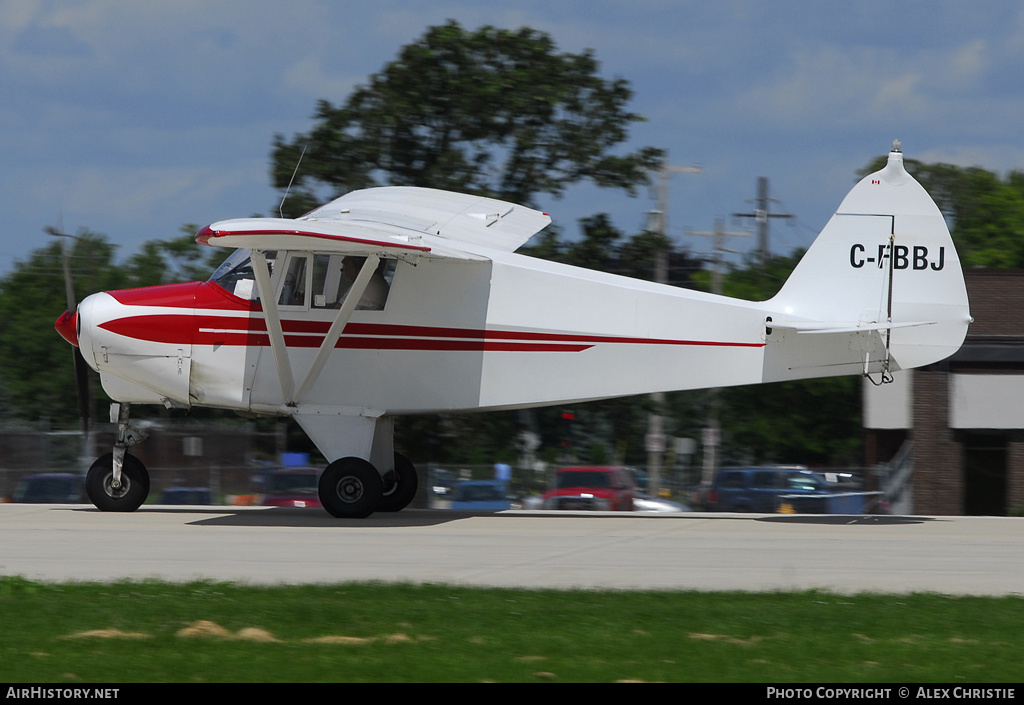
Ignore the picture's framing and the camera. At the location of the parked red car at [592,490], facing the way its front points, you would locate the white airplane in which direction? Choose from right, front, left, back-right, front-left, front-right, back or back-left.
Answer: front-left

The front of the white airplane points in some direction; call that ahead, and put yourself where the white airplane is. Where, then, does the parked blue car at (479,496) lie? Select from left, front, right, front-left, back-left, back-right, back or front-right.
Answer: right

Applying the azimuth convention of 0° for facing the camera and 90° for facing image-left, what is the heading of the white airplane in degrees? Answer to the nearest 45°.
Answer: approximately 90°

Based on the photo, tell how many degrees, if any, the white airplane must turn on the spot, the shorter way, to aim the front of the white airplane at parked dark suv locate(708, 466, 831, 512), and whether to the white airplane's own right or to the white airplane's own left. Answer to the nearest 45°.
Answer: approximately 135° to the white airplane's own right

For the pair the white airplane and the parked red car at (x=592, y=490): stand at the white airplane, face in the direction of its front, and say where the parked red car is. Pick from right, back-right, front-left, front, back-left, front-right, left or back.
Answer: right

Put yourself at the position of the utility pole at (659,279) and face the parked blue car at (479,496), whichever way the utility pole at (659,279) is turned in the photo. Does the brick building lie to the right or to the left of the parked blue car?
left

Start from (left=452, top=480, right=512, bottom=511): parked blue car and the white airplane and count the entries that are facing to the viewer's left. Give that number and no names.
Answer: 1

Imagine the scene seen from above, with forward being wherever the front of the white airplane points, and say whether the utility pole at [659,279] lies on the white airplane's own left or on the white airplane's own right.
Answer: on the white airplane's own right
